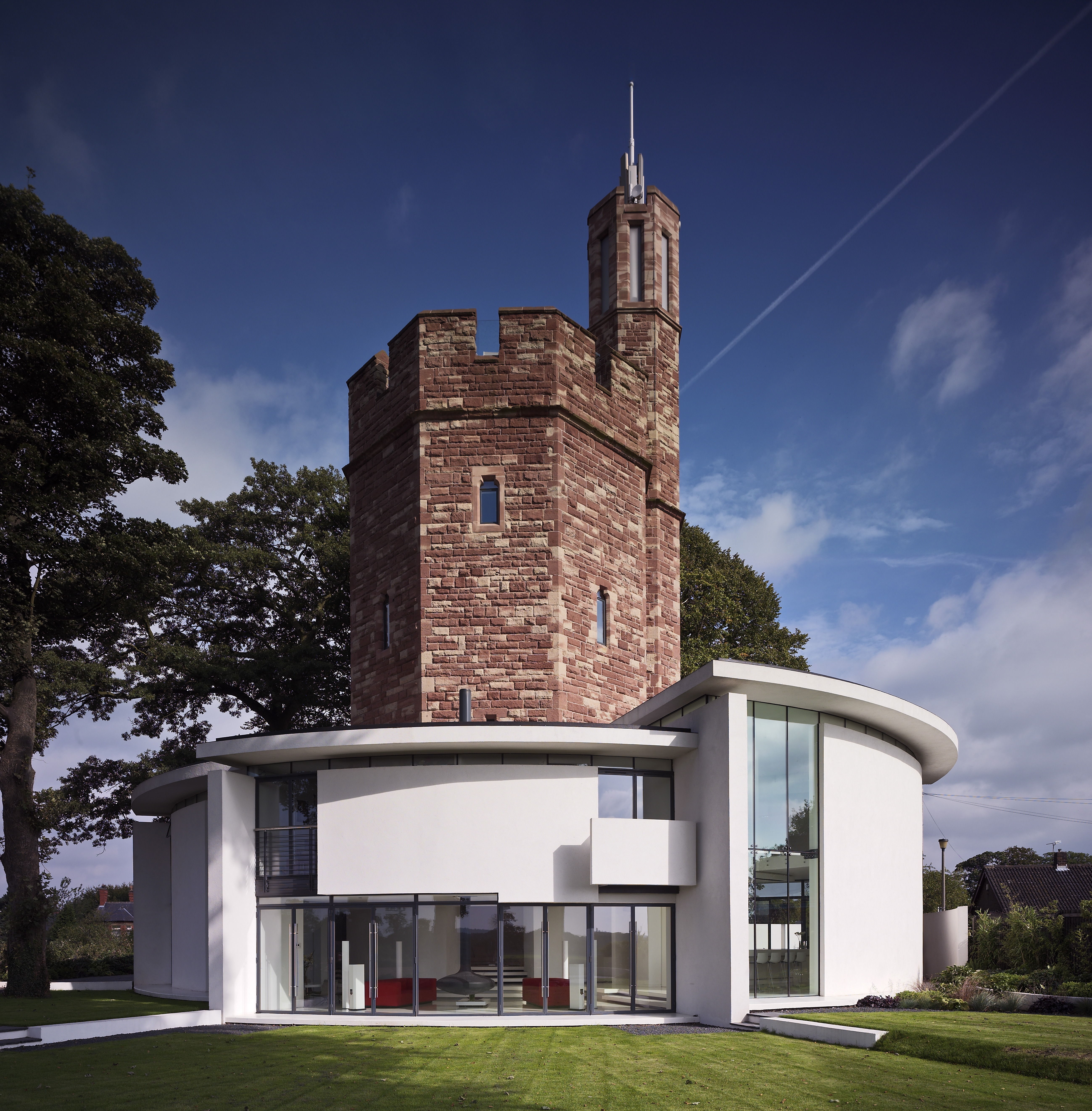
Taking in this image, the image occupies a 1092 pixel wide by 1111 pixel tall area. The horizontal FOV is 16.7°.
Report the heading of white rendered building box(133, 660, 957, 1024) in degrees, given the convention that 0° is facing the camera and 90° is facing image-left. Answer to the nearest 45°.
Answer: approximately 0°

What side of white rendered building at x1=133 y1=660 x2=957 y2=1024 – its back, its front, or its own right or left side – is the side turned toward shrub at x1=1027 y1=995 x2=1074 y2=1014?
left

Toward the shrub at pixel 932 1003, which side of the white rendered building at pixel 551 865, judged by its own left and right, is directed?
left

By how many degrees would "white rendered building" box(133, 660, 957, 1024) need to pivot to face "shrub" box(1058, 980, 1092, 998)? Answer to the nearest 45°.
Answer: approximately 90° to its left

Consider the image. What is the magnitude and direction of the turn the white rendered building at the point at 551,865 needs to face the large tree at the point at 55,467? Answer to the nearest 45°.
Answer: approximately 135° to its right

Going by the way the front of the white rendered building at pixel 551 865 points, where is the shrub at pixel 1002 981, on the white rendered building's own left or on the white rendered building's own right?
on the white rendered building's own left
